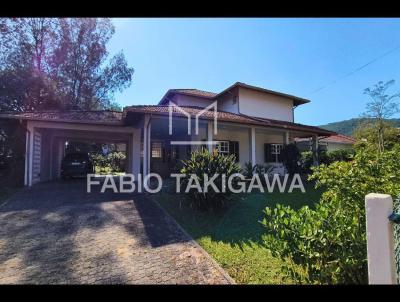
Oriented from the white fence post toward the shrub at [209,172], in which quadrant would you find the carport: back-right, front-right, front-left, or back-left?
front-left

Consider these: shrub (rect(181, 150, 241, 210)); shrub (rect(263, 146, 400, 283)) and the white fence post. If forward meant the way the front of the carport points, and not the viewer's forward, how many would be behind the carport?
0

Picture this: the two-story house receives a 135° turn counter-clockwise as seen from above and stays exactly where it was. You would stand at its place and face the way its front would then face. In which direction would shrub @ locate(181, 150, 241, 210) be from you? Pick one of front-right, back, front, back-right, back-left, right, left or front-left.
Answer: back

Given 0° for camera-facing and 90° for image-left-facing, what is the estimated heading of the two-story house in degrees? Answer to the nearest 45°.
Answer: approximately 315°

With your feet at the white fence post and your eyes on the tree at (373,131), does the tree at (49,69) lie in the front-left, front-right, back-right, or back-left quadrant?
front-left

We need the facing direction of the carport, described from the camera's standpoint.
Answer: facing the viewer and to the right of the viewer

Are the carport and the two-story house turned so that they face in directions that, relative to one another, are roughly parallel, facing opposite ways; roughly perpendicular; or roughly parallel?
roughly parallel

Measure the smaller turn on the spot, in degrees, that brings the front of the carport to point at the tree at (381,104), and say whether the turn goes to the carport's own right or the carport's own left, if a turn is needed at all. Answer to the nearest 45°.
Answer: approximately 45° to the carport's own left

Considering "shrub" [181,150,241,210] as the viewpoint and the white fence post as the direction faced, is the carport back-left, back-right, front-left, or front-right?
back-right

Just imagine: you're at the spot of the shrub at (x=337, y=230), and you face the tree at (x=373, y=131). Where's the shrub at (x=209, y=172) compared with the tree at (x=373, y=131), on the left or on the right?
left
